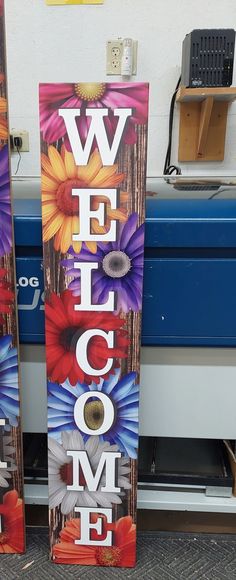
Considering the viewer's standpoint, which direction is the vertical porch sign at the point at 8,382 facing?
facing the viewer

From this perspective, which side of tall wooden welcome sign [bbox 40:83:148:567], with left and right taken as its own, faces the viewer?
front

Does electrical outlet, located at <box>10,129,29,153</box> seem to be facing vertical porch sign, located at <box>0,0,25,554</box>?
yes

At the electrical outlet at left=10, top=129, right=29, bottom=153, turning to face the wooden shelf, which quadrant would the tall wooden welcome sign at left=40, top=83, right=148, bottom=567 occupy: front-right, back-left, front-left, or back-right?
front-right

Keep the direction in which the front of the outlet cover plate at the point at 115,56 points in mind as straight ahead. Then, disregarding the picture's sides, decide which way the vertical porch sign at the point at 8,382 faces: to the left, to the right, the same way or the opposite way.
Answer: the same way

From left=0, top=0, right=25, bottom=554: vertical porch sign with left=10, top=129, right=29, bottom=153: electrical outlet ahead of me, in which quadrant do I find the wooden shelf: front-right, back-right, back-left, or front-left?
front-right

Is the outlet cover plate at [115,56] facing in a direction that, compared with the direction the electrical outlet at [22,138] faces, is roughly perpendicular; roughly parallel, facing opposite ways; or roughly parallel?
roughly parallel

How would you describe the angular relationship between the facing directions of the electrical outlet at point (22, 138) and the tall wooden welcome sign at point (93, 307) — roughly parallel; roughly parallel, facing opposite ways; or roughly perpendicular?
roughly parallel

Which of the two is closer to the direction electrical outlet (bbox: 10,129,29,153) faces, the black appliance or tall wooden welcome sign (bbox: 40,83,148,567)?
the tall wooden welcome sign

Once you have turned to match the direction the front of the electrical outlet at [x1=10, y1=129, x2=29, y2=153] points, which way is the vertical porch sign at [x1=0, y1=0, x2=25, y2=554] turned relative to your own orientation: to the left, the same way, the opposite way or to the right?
the same way
